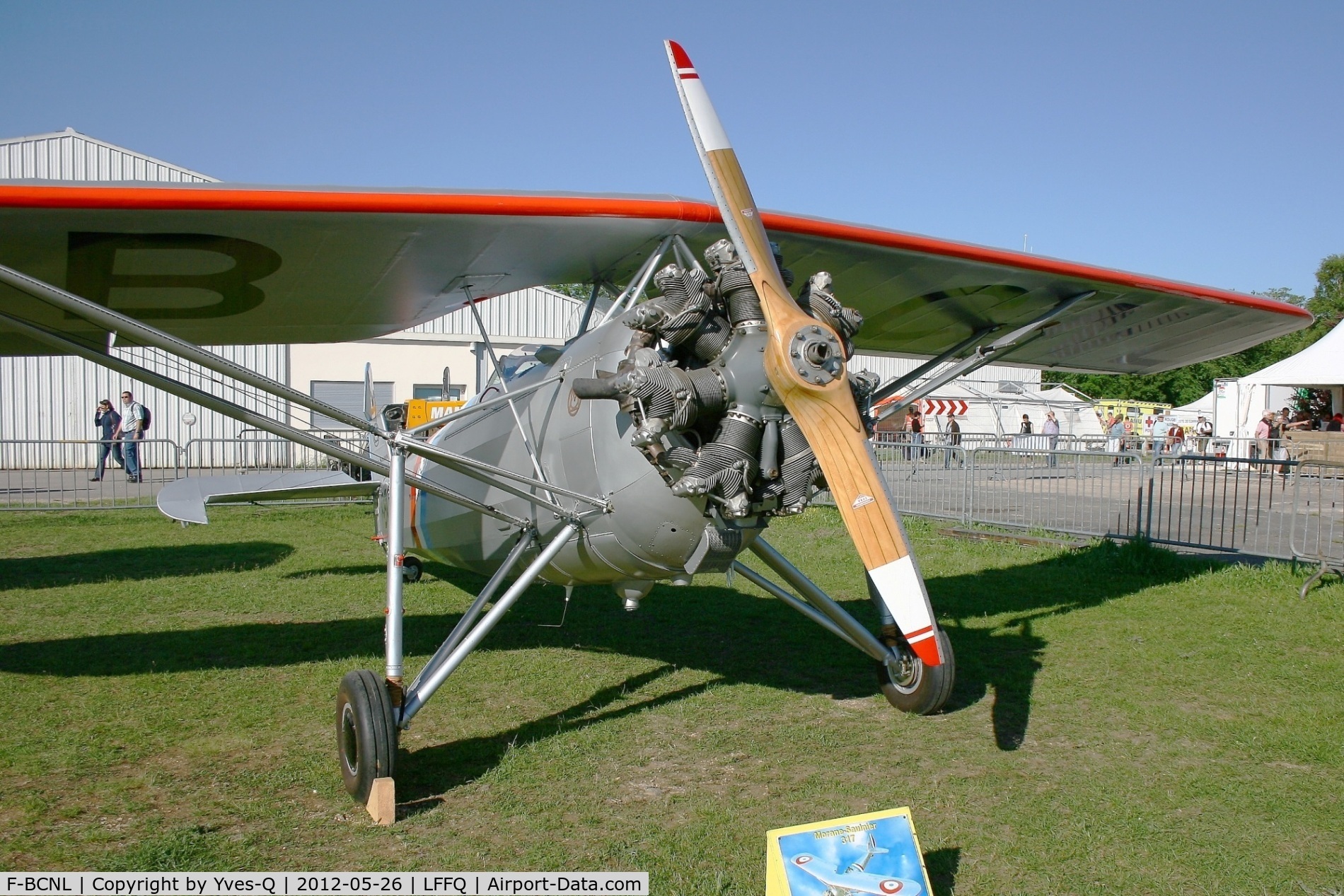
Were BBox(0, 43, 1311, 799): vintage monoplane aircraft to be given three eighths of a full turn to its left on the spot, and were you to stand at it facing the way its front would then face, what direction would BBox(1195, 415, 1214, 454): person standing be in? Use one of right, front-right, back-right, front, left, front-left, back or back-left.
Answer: front-right

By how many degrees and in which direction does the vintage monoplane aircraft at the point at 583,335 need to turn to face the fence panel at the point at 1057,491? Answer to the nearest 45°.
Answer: approximately 90° to its left

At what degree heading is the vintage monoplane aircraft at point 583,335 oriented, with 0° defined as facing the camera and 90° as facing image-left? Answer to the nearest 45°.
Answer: approximately 315°

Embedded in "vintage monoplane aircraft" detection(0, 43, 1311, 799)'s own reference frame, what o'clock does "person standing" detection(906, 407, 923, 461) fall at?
The person standing is roughly at 8 o'clock from the vintage monoplane aircraft.

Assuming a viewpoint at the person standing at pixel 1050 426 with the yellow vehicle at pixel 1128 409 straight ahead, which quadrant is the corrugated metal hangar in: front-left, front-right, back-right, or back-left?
back-left

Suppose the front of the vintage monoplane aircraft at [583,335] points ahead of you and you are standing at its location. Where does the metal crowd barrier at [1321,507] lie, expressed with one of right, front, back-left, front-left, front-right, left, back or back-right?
left

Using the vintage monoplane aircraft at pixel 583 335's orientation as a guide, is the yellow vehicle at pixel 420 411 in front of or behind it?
behind

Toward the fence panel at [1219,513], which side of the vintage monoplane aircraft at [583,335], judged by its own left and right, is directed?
left

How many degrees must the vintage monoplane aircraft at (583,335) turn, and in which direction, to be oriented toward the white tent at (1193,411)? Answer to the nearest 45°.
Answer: approximately 90° to its left

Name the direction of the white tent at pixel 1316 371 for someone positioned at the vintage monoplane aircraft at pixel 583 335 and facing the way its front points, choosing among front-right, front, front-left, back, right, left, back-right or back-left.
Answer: left

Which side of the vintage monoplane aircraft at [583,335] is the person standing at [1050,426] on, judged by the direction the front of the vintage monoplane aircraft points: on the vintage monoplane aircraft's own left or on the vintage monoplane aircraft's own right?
on the vintage monoplane aircraft's own left

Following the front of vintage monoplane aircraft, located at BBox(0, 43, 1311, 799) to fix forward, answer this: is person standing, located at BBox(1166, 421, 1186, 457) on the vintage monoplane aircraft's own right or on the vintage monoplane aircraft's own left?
on the vintage monoplane aircraft's own left

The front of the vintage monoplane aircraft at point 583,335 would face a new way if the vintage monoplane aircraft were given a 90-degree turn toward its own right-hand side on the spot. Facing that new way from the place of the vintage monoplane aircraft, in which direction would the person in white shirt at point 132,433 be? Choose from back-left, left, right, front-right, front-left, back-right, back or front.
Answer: right
